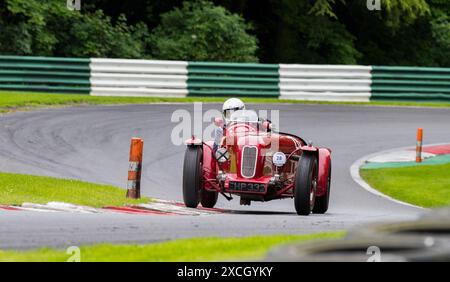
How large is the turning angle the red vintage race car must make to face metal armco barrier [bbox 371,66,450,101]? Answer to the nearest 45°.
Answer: approximately 180°

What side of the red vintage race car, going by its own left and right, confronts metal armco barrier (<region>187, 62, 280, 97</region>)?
back

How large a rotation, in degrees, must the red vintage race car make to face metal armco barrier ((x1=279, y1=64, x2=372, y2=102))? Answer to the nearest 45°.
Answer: approximately 180°

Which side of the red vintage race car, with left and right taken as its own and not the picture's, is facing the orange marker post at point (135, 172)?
right

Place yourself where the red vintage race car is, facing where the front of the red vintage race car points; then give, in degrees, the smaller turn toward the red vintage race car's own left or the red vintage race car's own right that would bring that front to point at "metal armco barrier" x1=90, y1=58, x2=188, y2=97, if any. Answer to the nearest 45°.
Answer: approximately 180°

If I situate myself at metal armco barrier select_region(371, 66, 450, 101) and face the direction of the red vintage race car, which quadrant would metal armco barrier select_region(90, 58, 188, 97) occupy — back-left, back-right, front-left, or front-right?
front-right

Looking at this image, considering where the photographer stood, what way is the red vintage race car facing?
facing the viewer

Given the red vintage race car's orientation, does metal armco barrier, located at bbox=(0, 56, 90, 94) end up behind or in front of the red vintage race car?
behind
